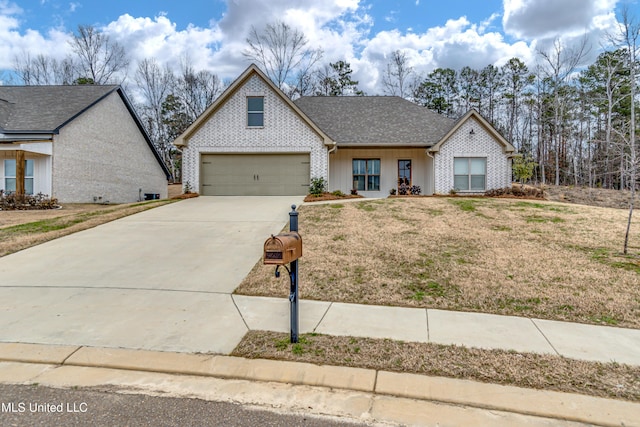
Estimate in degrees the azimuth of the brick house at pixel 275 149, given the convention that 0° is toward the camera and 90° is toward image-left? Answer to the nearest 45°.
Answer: approximately 0°

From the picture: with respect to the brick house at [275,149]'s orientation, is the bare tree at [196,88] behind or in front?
behind

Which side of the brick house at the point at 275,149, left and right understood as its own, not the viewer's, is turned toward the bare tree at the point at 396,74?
back

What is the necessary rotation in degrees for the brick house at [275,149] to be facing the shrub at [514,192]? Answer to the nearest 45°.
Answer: approximately 90° to its left

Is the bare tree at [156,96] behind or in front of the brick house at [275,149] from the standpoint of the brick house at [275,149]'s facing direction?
behind

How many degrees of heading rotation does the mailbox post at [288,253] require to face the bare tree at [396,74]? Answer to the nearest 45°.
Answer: approximately 135° to its right

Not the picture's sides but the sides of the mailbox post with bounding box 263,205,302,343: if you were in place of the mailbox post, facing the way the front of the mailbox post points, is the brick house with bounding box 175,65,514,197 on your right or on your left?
on your right

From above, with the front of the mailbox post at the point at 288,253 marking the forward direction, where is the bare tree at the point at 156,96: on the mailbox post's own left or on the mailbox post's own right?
on the mailbox post's own right
